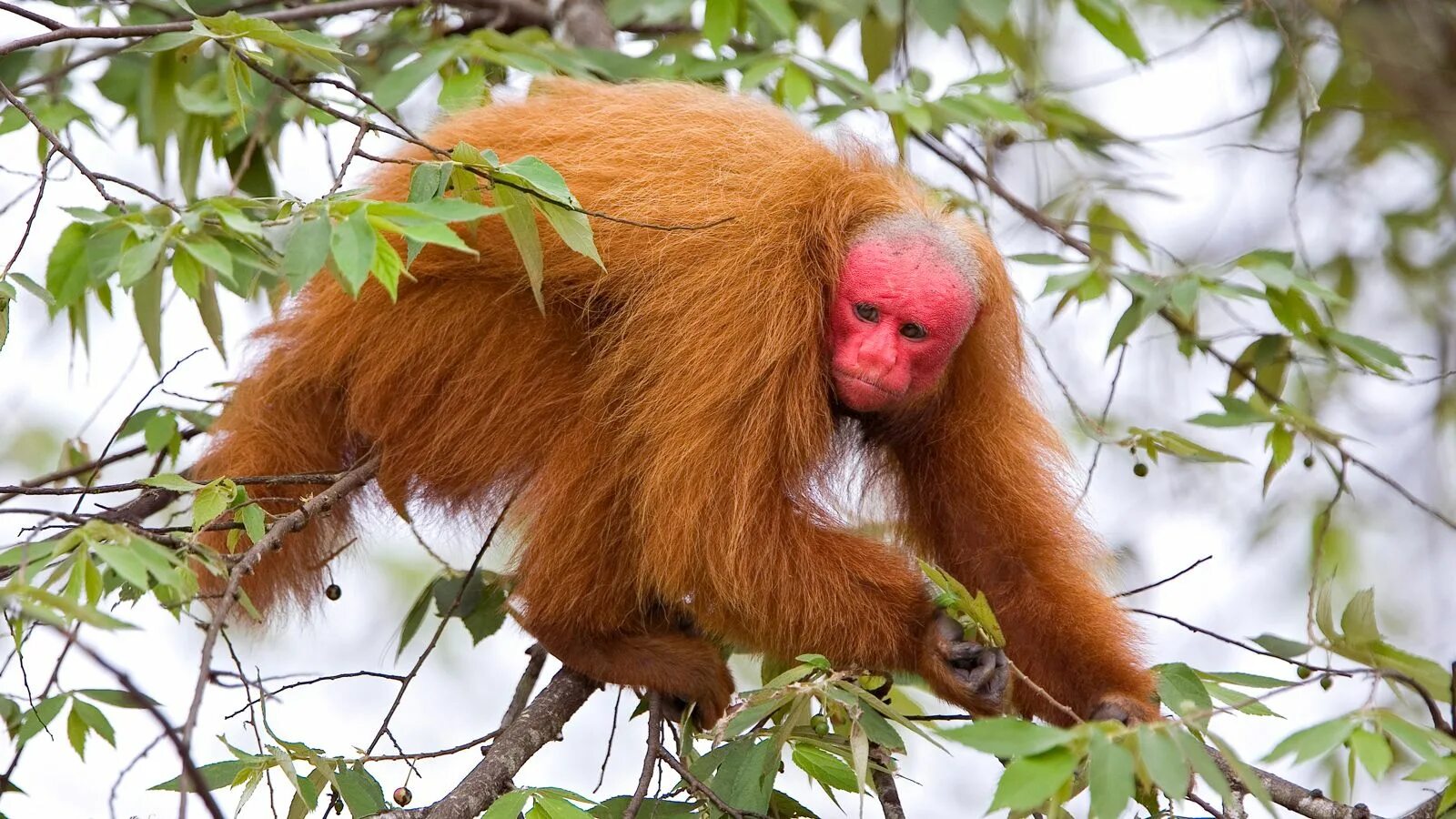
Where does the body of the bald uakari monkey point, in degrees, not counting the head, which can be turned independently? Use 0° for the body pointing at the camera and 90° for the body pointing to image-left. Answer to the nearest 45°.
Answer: approximately 315°
